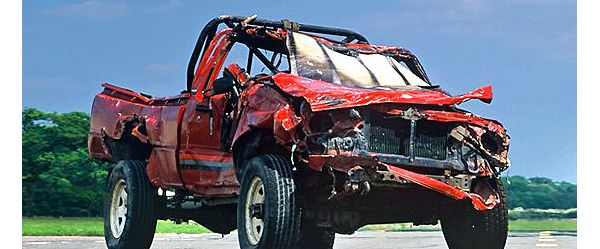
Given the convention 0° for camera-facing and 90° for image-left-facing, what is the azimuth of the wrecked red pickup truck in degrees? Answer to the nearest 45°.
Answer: approximately 315°
